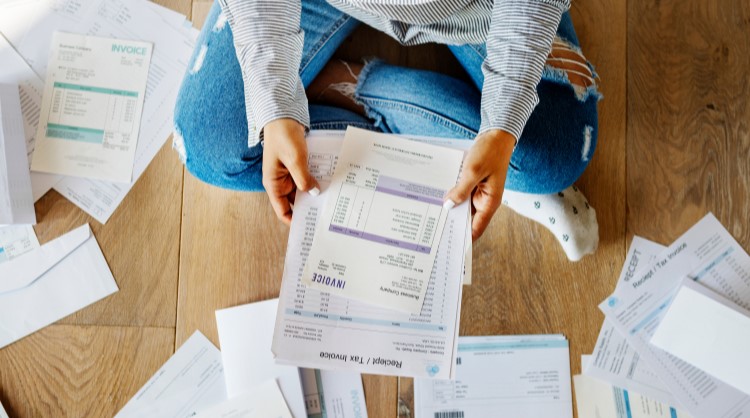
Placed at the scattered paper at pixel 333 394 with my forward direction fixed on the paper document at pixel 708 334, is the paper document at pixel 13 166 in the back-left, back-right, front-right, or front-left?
back-left

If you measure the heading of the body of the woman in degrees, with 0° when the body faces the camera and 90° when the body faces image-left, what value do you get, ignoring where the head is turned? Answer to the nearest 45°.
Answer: approximately 0°
